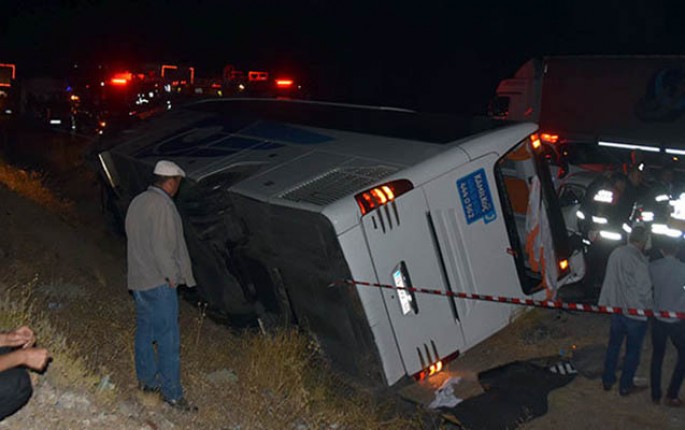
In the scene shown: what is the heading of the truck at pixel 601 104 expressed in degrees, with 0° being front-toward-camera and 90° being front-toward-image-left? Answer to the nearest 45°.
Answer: approximately 90°

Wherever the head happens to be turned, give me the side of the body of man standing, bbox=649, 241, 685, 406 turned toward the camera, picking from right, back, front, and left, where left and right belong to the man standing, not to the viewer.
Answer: back

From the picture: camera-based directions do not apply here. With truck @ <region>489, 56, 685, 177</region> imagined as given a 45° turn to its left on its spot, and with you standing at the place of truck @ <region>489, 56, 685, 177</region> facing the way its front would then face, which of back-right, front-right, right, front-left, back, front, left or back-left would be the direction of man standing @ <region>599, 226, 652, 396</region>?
front-left

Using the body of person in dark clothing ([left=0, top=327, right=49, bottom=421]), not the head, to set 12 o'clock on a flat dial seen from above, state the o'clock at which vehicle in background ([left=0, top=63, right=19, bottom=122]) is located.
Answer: The vehicle in background is roughly at 9 o'clock from the person in dark clothing.

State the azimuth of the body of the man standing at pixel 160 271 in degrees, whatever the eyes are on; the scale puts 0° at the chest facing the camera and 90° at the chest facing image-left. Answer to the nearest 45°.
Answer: approximately 270°

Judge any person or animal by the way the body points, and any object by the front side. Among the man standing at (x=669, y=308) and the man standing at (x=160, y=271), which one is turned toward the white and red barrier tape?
the man standing at (x=160, y=271)

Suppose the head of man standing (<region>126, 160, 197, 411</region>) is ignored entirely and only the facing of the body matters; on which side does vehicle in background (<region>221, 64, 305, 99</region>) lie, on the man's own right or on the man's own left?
on the man's own left

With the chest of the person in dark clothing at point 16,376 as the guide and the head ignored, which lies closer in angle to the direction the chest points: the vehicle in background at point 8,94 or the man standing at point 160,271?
the man standing

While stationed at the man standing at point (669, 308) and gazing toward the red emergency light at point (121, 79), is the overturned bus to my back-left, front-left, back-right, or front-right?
front-left

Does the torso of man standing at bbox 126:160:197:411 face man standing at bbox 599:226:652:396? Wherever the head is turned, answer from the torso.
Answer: yes

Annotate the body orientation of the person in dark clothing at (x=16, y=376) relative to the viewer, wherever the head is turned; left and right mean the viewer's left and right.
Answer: facing to the right of the viewer

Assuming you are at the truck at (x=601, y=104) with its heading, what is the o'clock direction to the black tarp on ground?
The black tarp on ground is roughly at 9 o'clock from the truck.

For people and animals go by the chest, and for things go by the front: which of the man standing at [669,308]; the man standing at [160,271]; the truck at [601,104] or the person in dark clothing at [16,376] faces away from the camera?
the man standing at [669,308]

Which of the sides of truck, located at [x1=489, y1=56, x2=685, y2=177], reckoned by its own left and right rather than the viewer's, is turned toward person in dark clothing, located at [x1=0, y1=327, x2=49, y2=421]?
left

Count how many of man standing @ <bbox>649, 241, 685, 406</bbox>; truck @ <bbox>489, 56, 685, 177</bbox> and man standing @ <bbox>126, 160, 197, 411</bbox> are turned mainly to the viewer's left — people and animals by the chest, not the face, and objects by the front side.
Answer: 1
